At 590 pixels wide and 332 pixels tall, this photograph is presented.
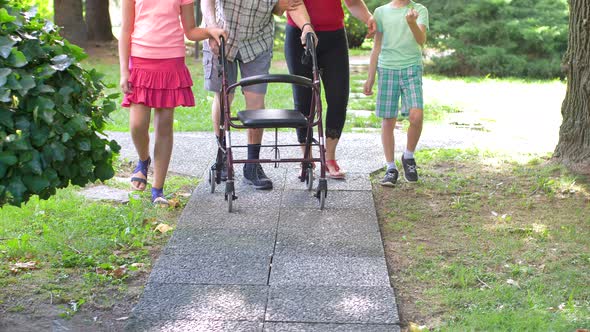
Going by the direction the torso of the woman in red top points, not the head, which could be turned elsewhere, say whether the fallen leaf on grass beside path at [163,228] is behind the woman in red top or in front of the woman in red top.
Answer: in front

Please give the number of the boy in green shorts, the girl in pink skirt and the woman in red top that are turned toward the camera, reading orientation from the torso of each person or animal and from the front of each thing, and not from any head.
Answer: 3

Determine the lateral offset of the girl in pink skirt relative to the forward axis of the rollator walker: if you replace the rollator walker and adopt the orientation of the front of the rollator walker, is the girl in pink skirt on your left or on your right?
on your right

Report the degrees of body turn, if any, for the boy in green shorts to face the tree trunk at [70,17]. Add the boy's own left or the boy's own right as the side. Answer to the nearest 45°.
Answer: approximately 135° to the boy's own right

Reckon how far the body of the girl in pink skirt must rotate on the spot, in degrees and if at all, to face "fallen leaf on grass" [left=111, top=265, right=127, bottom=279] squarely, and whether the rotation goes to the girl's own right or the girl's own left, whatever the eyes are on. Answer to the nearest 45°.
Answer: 0° — they already face it

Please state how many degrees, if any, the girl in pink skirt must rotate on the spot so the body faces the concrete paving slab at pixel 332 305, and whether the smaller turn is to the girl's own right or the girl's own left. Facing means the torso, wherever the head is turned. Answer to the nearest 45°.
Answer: approximately 45° to the girl's own left

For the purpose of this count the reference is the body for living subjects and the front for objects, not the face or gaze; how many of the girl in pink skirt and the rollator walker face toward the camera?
2
